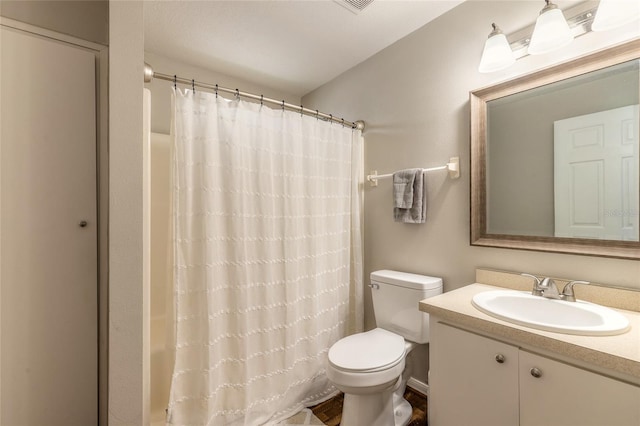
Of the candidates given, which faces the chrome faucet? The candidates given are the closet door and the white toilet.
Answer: the closet door

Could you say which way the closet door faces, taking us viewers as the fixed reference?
facing the viewer and to the right of the viewer

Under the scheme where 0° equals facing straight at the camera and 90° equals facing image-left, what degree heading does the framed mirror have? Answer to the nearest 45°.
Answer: approximately 45°

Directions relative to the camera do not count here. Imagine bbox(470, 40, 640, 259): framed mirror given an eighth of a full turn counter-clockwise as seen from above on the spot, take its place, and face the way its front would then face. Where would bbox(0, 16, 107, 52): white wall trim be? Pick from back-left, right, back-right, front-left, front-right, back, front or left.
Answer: front-right

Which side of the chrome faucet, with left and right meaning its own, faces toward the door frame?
front

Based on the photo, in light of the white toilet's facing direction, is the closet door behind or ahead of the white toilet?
ahead

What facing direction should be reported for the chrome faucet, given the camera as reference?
facing the viewer and to the left of the viewer

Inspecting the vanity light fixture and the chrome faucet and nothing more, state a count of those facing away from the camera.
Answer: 0

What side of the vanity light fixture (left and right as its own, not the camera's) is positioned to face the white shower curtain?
front

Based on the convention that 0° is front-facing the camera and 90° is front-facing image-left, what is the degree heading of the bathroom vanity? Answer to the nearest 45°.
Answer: approximately 45°
